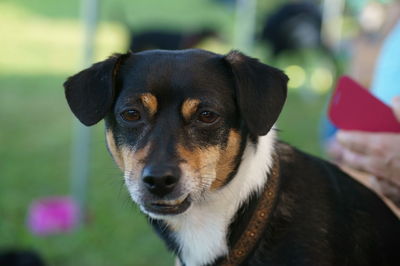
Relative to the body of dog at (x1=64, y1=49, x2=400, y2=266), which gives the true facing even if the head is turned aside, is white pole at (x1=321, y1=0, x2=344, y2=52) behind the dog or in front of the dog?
behind

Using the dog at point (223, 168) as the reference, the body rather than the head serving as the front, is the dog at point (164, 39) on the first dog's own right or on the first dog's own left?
on the first dog's own right

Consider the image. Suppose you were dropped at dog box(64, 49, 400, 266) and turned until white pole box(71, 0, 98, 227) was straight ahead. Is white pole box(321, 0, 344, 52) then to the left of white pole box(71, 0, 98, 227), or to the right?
right

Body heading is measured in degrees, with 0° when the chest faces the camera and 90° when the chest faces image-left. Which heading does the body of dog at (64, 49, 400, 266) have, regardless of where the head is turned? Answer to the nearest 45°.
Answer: approximately 45°
